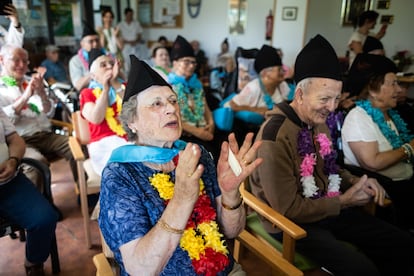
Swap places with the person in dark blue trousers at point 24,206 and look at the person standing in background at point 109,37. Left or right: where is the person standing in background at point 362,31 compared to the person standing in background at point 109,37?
right

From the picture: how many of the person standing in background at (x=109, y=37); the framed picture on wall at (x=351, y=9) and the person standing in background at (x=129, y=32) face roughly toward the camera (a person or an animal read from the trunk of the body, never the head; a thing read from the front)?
3

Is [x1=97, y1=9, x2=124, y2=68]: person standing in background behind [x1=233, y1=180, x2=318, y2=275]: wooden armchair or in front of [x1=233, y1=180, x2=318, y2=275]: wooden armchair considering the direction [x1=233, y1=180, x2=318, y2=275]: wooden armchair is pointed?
behind

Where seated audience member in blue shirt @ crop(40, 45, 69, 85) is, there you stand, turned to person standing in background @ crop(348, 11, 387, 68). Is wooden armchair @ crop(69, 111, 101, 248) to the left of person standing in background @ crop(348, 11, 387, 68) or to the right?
right

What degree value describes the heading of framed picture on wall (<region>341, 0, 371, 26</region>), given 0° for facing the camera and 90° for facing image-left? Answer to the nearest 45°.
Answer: approximately 0°

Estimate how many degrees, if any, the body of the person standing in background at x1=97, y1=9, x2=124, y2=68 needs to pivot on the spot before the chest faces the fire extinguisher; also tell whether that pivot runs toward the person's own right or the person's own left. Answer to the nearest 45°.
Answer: approximately 90° to the person's own left

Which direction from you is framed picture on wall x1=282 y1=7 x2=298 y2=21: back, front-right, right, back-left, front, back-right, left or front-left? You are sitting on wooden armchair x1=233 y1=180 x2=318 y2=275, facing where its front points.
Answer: back-left

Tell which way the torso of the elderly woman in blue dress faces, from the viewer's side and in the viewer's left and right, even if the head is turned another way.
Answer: facing the viewer and to the right of the viewer

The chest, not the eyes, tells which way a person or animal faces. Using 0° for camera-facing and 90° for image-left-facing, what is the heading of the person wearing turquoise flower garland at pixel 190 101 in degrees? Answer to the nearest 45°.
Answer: approximately 315°

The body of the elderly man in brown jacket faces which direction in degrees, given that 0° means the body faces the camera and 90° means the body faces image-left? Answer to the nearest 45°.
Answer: approximately 315°
